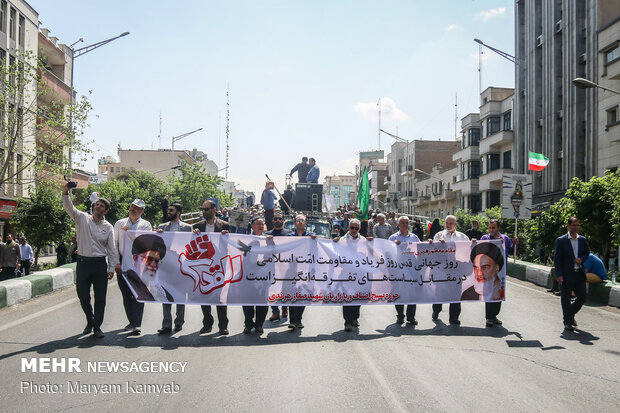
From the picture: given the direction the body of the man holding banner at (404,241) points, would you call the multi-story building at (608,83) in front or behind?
behind

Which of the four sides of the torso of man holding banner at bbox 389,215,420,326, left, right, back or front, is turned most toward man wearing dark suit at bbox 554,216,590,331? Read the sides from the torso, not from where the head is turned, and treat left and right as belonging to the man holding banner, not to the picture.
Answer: left

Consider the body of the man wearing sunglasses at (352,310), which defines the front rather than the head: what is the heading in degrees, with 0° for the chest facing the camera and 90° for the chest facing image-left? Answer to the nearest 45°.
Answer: approximately 0°

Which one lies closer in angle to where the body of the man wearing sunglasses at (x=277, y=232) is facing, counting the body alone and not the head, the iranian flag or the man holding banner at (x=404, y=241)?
the man holding banner

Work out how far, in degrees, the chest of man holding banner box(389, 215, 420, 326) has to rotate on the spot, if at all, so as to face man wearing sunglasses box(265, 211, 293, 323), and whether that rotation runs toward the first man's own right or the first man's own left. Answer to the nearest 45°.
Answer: approximately 90° to the first man's own right

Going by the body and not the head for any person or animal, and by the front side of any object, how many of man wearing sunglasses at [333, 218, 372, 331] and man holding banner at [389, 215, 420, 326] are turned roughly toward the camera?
2

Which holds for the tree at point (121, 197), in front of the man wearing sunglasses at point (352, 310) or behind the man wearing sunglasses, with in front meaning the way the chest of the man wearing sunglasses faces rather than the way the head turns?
behind
